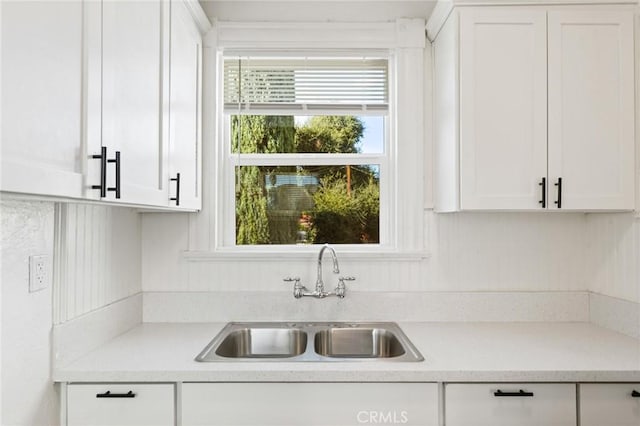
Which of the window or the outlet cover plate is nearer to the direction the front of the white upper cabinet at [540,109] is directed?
the outlet cover plate

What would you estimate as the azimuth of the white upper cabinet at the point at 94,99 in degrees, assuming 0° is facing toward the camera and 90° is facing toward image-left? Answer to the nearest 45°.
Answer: approximately 315°

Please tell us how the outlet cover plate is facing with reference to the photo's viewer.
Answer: facing the viewer and to the right of the viewer

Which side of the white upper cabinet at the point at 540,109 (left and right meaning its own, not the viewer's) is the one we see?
front

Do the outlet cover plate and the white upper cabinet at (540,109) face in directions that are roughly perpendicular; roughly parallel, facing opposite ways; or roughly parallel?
roughly perpendicular

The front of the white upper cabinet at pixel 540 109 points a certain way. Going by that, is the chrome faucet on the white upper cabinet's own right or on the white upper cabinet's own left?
on the white upper cabinet's own right

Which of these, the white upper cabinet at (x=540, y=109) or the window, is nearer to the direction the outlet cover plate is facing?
the white upper cabinet

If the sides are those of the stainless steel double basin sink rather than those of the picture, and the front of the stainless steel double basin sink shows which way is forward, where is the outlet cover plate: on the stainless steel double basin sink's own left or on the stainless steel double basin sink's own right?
on the stainless steel double basin sink's own right

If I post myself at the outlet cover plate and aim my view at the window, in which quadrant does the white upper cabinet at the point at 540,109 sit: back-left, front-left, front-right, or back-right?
front-right

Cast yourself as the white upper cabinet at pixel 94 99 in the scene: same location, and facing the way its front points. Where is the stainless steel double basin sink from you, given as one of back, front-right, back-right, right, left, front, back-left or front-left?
left
